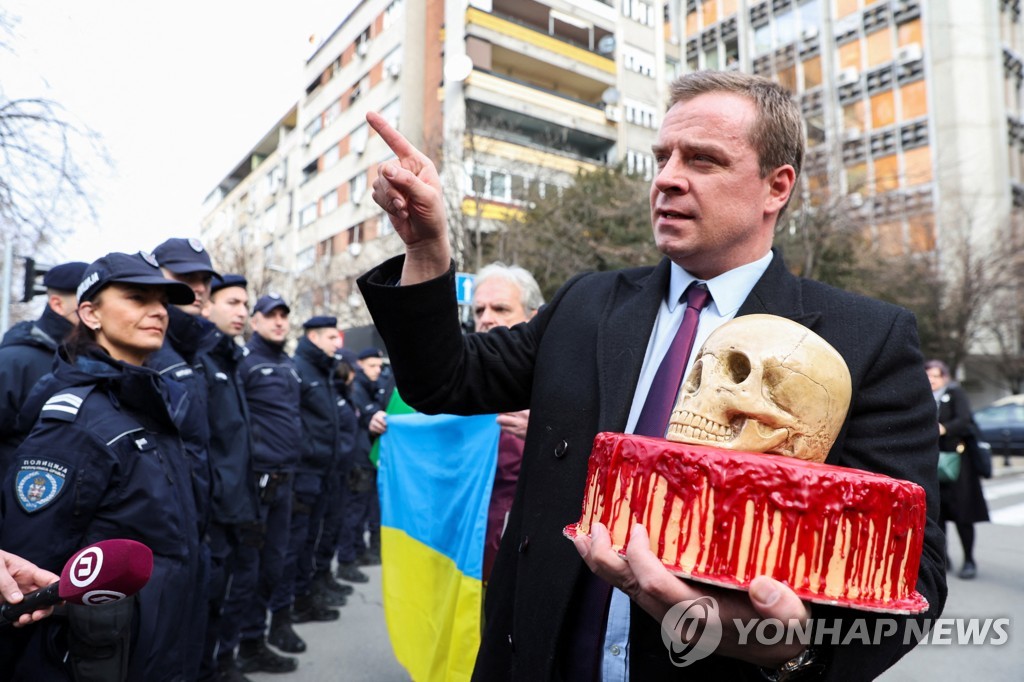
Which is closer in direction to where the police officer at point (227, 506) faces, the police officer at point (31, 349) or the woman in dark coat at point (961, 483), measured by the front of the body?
the woman in dark coat

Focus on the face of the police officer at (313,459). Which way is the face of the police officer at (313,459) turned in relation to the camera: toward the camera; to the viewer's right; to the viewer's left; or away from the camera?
to the viewer's right

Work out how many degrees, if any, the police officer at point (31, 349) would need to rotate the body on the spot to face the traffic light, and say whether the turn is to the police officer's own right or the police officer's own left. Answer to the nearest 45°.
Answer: approximately 90° to the police officer's own left

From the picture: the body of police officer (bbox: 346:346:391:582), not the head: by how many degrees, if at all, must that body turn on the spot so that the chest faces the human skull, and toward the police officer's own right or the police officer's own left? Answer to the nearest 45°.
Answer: approximately 45° to the police officer's own right

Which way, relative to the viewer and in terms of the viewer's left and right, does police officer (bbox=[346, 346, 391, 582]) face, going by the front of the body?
facing the viewer and to the right of the viewer

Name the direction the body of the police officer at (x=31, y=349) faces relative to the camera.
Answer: to the viewer's right

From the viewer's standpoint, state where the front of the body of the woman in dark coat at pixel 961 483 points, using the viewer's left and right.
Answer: facing the viewer and to the left of the viewer

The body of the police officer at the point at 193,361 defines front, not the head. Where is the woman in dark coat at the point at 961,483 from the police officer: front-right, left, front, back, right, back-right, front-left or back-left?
front-left

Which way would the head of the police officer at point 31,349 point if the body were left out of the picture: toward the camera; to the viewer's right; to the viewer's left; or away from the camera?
to the viewer's right

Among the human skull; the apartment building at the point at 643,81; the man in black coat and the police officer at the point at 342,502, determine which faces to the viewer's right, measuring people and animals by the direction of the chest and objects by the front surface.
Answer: the police officer

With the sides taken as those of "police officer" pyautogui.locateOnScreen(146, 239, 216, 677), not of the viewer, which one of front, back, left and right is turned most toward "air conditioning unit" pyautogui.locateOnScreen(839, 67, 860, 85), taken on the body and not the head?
left

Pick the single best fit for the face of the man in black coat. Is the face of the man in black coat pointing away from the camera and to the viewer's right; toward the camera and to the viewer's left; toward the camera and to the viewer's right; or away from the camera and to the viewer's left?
toward the camera and to the viewer's left
